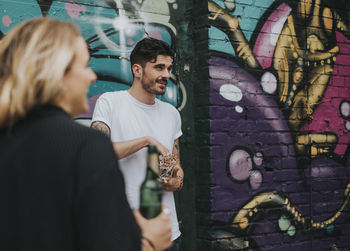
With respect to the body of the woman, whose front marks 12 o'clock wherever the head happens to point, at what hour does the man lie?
The man is roughly at 11 o'clock from the woman.

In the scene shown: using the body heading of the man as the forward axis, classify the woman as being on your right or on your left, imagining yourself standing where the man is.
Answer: on your right

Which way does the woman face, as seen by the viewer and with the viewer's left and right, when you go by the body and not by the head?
facing away from the viewer and to the right of the viewer

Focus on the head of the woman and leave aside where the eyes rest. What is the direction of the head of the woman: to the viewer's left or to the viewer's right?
to the viewer's right
